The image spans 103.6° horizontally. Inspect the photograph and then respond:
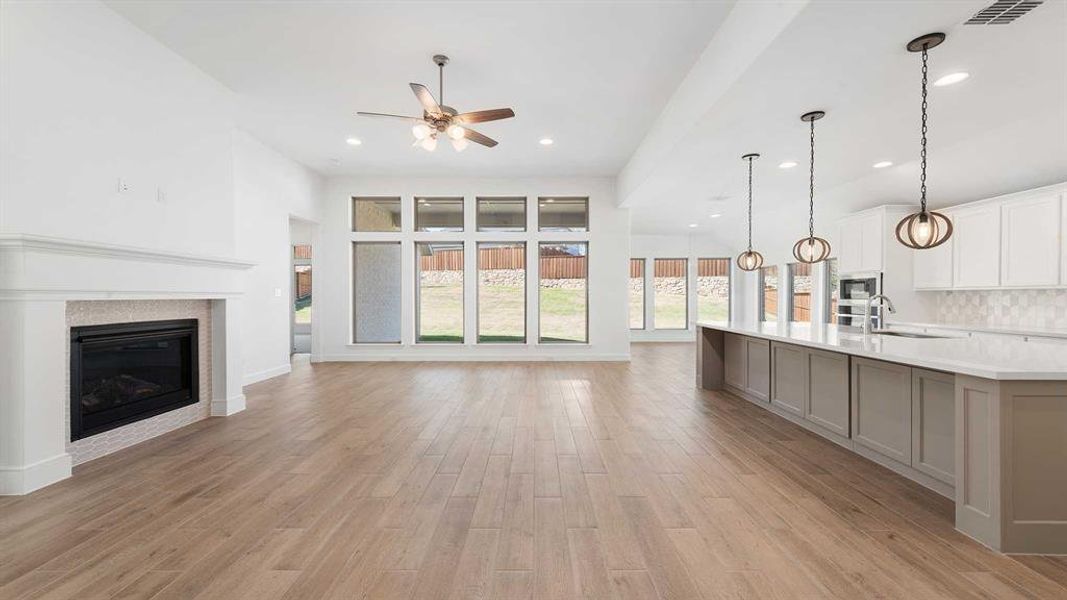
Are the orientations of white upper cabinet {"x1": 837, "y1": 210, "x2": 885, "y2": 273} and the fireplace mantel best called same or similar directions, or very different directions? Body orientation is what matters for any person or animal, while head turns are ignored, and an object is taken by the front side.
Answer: very different directions

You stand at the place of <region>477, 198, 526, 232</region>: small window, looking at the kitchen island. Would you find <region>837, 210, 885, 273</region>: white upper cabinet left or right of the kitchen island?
left

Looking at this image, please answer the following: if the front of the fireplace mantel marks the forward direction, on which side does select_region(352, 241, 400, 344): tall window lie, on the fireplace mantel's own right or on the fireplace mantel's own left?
on the fireplace mantel's own left

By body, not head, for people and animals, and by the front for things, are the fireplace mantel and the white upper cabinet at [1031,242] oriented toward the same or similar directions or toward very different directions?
very different directions

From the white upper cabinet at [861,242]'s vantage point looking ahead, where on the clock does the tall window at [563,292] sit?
The tall window is roughly at 1 o'clock from the white upper cabinet.

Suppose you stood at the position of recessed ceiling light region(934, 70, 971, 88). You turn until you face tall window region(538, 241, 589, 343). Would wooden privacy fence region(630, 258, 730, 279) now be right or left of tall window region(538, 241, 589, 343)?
right

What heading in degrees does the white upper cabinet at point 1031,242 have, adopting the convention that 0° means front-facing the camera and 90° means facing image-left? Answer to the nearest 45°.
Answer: approximately 45°

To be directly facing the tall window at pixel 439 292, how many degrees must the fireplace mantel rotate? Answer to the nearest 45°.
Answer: approximately 90° to its left

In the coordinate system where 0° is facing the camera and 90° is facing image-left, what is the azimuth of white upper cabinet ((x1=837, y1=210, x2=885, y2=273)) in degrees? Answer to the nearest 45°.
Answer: approximately 45°
